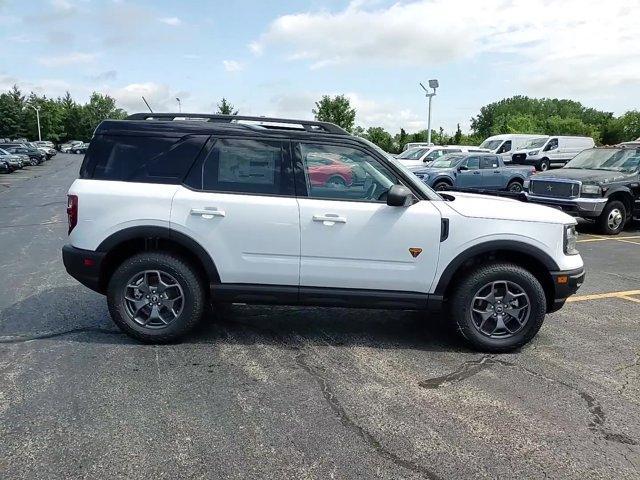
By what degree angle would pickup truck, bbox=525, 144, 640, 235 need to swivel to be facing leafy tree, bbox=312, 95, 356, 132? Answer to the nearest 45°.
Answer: approximately 90° to its right

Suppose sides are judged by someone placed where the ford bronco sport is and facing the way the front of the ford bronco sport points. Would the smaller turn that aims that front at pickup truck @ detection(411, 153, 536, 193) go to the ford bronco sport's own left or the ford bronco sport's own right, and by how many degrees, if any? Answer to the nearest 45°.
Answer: approximately 90° to the ford bronco sport's own left

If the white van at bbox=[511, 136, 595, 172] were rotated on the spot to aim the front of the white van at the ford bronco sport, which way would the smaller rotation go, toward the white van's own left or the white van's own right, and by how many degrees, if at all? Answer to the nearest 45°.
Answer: approximately 45° to the white van's own left

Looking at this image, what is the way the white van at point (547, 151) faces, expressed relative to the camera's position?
facing the viewer and to the left of the viewer

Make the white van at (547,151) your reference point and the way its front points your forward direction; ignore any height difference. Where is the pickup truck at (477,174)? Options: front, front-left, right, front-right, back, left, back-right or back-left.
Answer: front-left

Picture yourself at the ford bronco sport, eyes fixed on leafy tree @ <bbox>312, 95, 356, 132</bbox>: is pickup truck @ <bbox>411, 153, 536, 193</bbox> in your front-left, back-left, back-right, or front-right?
front-right

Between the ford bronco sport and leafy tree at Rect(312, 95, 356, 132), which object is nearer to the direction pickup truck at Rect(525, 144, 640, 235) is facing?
the ford bronco sport

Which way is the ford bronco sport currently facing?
to the viewer's right

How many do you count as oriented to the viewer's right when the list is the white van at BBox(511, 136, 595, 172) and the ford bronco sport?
1

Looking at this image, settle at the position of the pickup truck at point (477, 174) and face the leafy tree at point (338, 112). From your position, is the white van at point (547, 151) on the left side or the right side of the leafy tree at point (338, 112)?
right

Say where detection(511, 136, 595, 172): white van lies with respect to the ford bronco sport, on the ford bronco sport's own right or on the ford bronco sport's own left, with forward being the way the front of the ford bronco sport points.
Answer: on the ford bronco sport's own left

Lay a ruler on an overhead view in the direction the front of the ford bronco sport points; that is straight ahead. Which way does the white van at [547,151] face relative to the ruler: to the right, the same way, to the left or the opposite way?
the opposite way
